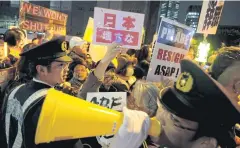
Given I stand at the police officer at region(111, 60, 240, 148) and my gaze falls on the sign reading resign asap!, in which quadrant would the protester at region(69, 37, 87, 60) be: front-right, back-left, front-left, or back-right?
front-left

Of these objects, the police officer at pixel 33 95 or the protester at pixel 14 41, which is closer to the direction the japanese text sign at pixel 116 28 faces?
the police officer

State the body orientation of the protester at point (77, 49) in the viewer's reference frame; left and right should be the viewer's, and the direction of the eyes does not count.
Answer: facing the viewer and to the right of the viewer

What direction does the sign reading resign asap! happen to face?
toward the camera

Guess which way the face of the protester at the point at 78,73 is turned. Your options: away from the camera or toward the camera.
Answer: toward the camera

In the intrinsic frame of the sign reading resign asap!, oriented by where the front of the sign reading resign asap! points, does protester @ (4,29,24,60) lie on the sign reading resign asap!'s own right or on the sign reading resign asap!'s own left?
on the sign reading resign asap!'s own right

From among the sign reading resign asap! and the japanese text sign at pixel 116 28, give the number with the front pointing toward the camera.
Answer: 2

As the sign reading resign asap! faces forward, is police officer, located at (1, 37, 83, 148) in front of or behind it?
in front

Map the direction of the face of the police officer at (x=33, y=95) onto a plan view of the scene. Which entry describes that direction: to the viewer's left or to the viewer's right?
to the viewer's right

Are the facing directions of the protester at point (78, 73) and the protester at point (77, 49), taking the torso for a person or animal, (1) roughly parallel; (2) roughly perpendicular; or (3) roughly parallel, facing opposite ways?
roughly parallel
